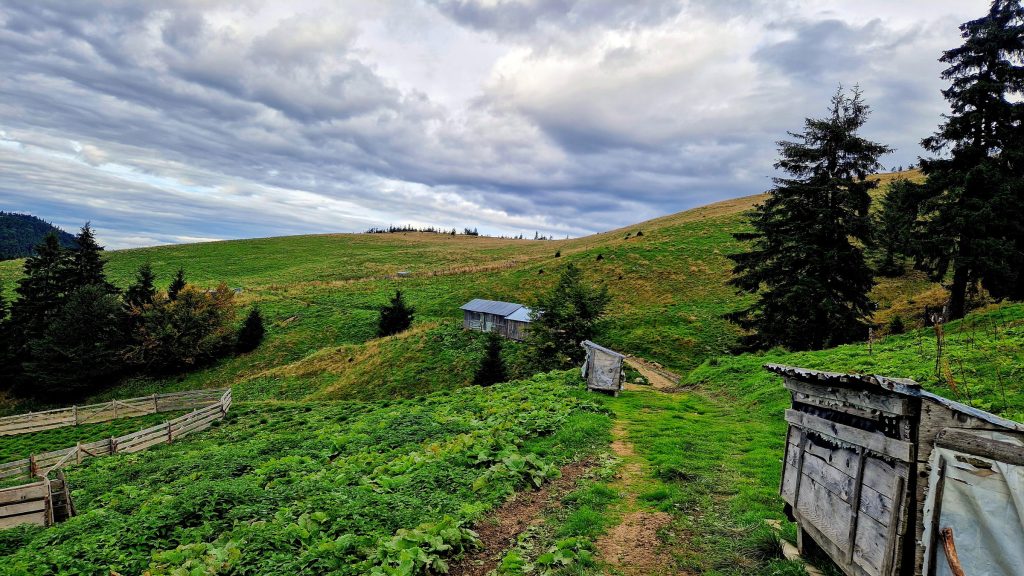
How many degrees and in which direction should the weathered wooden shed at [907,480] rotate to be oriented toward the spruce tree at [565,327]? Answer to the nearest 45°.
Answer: approximately 90° to its right

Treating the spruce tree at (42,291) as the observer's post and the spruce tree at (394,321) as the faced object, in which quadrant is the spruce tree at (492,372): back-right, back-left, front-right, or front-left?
front-right

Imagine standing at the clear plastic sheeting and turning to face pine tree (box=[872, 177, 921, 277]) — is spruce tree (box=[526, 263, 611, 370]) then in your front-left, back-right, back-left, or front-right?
front-left

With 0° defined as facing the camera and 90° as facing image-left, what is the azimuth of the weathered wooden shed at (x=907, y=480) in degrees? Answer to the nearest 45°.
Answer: approximately 45°

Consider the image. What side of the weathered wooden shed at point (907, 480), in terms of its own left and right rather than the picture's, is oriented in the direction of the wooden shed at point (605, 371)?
right

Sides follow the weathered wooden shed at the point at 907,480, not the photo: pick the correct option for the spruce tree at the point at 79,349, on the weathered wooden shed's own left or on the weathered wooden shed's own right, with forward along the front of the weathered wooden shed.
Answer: on the weathered wooden shed's own right

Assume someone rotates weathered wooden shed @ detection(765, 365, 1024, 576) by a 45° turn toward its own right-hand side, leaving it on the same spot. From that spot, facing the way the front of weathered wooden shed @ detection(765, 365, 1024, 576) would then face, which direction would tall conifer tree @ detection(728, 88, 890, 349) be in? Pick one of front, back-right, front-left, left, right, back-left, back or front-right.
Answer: right

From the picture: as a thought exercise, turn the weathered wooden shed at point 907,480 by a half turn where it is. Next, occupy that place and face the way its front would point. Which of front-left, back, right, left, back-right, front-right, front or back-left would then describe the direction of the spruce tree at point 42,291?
back-left

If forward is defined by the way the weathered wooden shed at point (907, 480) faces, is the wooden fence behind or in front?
in front

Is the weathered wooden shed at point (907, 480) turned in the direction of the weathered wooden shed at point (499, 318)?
no

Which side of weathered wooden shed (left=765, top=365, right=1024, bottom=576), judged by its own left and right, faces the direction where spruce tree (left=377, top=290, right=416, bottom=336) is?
right

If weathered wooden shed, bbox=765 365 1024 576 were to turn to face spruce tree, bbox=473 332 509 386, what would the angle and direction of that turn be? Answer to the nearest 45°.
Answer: approximately 90° to its right

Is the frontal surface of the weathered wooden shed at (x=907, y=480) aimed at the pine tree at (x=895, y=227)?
no

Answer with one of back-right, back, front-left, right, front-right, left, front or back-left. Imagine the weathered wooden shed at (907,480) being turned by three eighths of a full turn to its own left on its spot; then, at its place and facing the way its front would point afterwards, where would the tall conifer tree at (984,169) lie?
left

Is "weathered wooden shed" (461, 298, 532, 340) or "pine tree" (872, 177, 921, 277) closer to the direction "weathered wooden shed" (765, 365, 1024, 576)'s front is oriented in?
the weathered wooden shed
